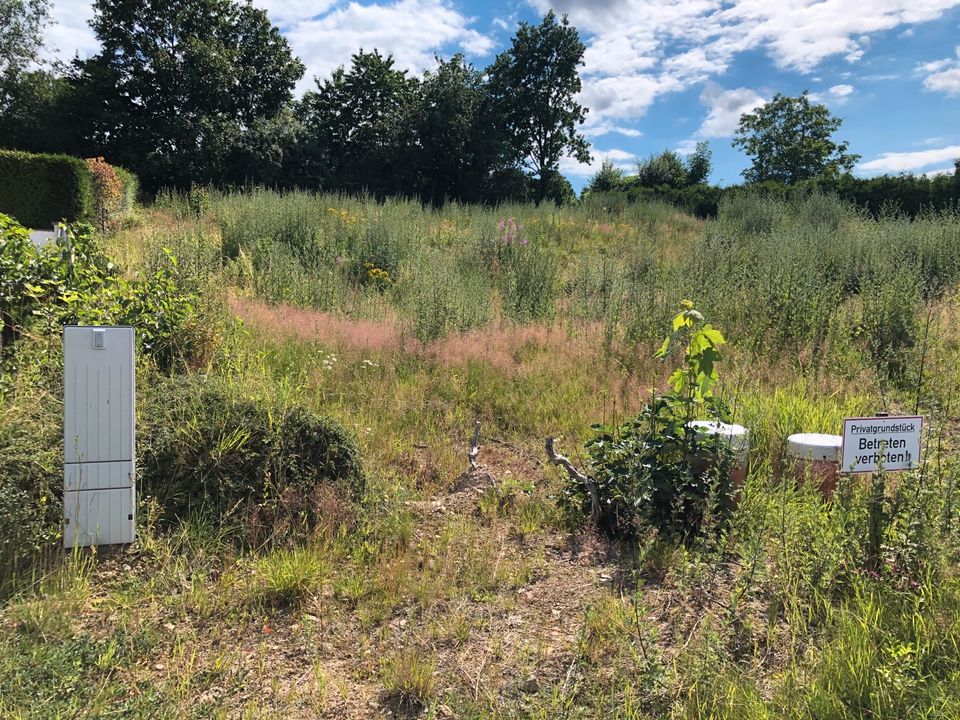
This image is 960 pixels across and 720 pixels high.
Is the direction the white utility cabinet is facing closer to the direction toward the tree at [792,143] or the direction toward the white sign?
the white sign

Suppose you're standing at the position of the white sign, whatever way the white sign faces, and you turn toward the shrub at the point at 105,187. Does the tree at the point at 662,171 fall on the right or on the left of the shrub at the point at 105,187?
right

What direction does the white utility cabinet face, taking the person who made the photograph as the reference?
facing the viewer

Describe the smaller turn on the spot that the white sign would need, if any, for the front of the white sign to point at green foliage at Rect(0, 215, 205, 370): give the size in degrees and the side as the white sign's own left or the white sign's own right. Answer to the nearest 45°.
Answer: approximately 90° to the white sign's own right

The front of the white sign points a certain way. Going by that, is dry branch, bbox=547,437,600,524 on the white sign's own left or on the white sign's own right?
on the white sign's own right

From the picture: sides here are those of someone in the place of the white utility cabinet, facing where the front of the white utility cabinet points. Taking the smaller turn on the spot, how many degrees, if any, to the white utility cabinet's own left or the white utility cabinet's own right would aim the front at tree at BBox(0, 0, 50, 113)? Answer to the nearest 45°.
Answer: approximately 180°

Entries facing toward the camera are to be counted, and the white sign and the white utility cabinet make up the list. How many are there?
2

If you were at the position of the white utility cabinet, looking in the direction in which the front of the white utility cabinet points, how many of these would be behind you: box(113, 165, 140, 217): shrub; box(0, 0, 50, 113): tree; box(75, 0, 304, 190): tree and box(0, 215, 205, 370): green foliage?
4

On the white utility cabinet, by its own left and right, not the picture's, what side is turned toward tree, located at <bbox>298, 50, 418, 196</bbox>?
back

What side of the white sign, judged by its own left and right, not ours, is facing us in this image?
front

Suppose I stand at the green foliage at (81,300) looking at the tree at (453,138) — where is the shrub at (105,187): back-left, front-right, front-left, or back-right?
front-left

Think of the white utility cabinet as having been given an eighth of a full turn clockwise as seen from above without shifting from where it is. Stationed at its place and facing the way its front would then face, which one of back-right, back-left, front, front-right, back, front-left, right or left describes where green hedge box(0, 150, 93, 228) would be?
back-right

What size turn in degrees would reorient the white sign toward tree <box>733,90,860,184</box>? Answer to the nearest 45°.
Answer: approximately 180°

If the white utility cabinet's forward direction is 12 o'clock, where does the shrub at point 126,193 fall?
The shrub is roughly at 6 o'clock from the white utility cabinet.
